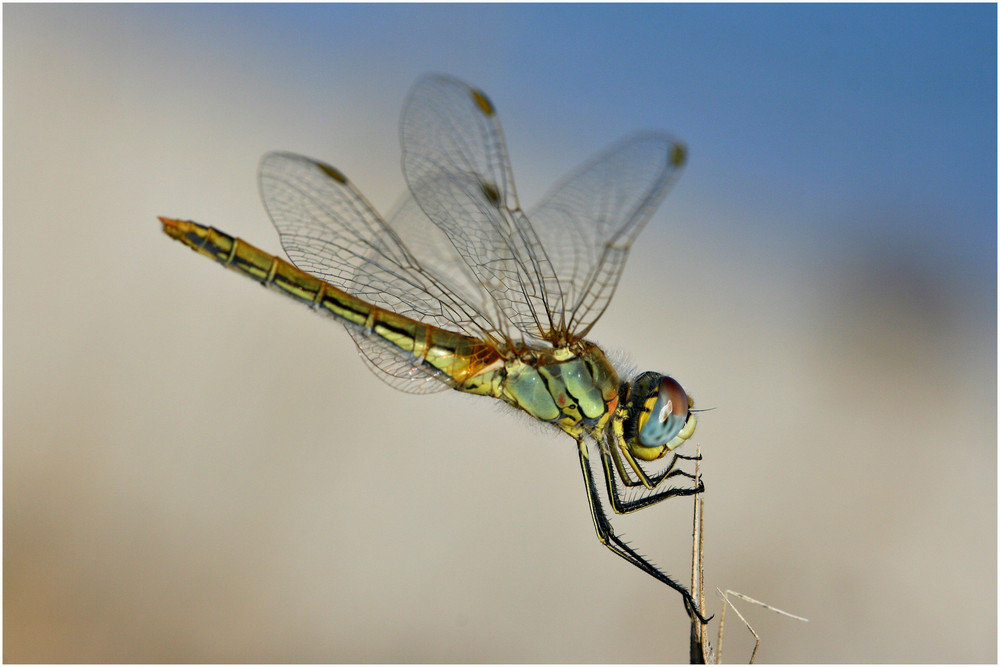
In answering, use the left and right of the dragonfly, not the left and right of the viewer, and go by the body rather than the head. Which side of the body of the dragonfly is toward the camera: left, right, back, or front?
right
